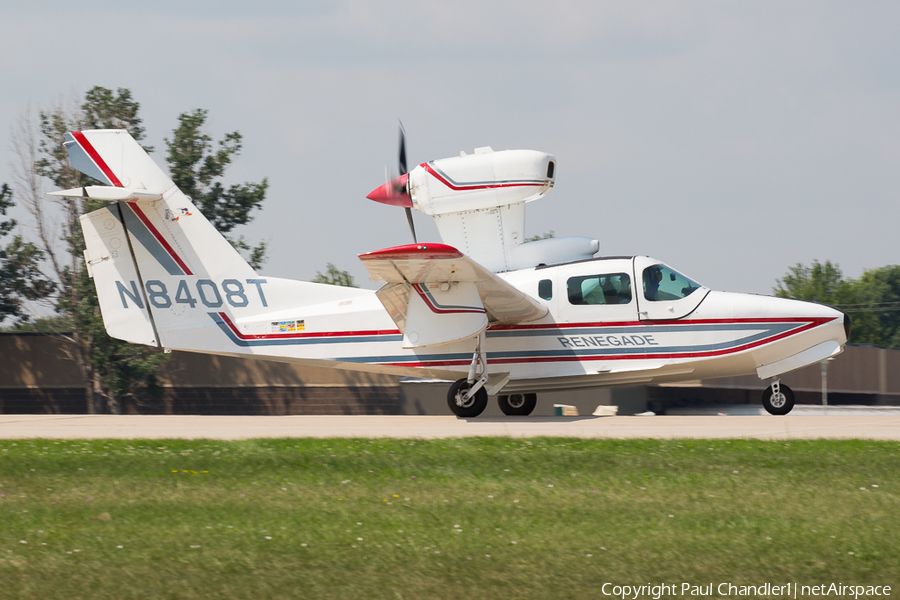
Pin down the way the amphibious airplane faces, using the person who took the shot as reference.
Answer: facing to the right of the viewer

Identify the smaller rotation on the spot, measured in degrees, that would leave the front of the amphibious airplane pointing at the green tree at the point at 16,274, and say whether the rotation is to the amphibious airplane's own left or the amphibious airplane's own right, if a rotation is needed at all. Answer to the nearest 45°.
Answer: approximately 135° to the amphibious airplane's own left
